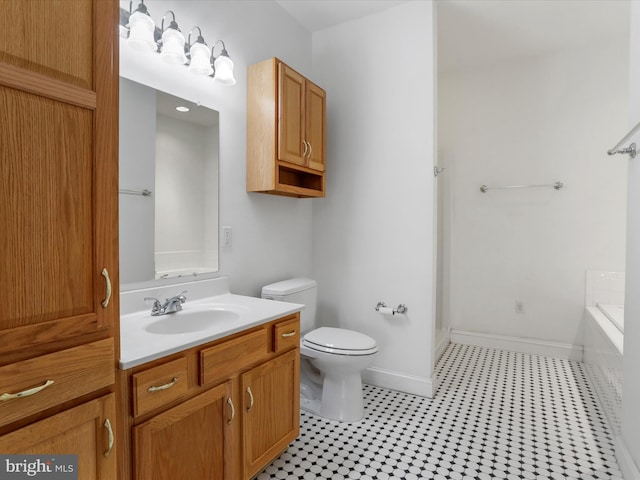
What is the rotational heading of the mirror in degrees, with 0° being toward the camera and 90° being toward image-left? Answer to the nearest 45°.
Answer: approximately 315°

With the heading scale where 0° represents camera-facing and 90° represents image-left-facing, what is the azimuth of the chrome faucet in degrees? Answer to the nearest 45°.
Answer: approximately 315°
